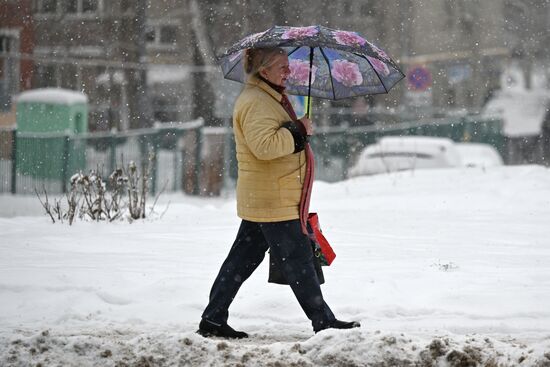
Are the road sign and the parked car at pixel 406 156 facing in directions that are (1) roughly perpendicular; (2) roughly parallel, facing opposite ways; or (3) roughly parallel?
roughly perpendicular

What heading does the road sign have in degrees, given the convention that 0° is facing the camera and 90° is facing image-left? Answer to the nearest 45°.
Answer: approximately 0°

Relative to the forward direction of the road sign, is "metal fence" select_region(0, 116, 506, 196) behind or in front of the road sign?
in front

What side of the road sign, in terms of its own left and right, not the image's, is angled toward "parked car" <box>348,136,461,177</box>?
front

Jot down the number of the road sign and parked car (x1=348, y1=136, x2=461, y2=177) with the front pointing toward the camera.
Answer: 1
